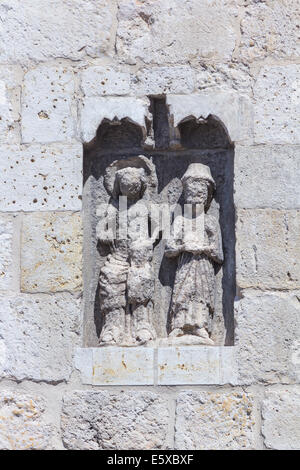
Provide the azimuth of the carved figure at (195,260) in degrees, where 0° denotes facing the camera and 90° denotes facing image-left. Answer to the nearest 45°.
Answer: approximately 0°

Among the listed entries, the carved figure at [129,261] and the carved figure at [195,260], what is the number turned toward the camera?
2
